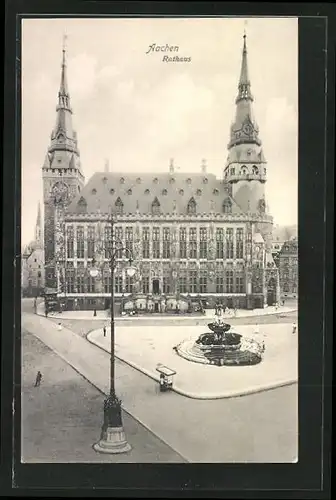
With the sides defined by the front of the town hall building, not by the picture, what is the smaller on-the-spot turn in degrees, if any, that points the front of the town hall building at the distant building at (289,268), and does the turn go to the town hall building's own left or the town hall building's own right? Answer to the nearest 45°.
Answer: approximately 90° to the town hall building's own left

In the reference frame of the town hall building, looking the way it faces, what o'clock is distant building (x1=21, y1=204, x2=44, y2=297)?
The distant building is roughly at 3 o'clock from the town hall building.

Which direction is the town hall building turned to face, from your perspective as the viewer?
facing the viewer
